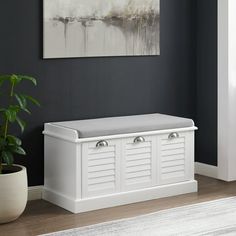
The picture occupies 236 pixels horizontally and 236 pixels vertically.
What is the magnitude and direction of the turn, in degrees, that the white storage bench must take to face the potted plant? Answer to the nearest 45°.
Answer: approximately 90° to its right

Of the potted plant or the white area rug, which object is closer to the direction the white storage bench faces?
the white area rug

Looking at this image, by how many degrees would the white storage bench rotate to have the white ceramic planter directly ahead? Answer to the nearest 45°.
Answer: approximately 90° to its right

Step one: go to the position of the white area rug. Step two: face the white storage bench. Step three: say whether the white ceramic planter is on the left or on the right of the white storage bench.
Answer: left

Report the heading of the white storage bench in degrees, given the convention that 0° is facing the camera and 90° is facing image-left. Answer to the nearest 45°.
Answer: approximately 315°

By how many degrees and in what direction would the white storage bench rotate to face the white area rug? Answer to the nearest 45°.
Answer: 0° — it already faces it
